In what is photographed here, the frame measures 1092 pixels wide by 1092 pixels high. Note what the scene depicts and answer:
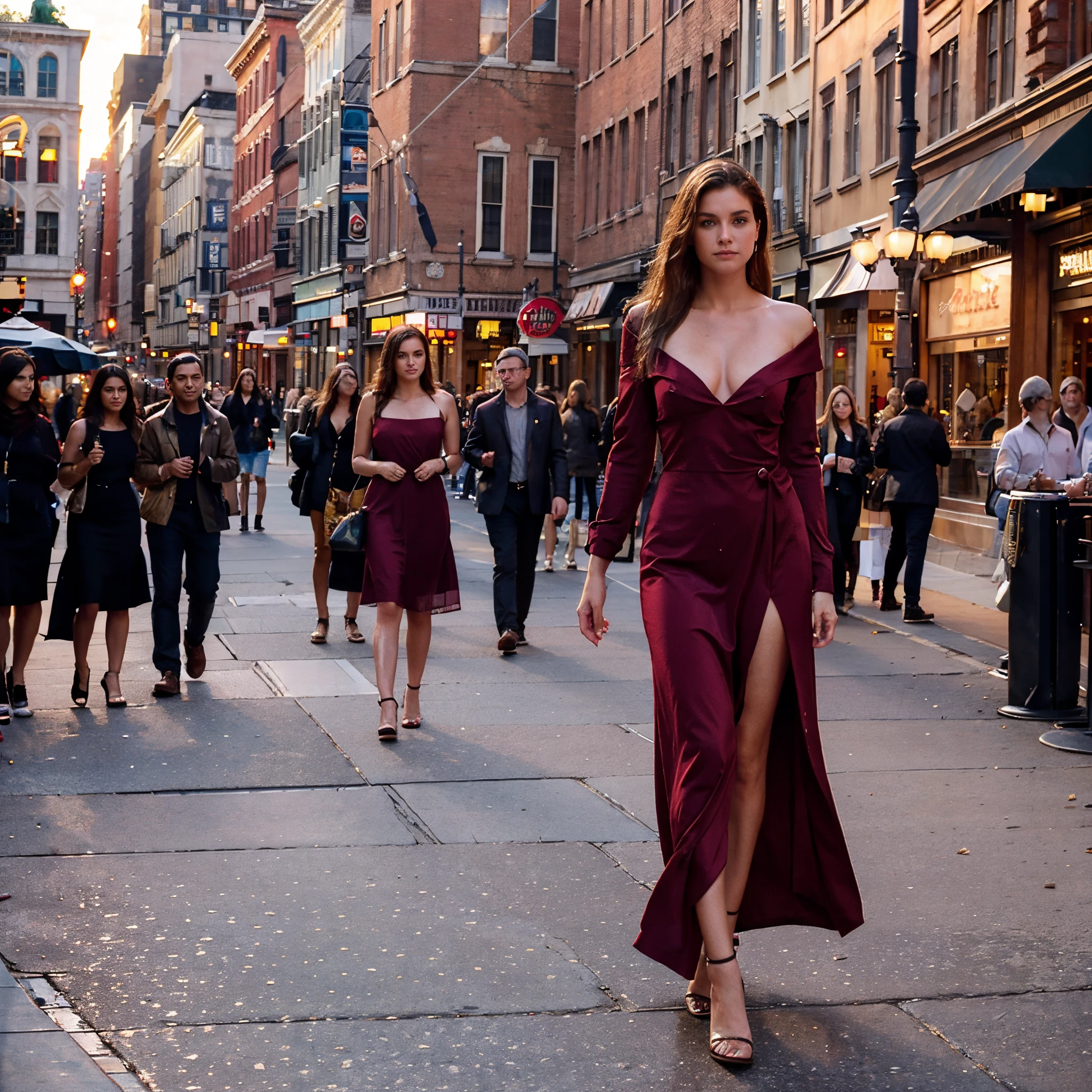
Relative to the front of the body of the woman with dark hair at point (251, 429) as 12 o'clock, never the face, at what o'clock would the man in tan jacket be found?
The man in tan jacket is roughly at 12 o'clock from the woman with dark hair.

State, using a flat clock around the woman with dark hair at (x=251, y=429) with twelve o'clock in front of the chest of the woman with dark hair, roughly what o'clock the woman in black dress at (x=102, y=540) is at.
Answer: The woman in black dress is roughly at 12 o'clock from the woman with dark hair.

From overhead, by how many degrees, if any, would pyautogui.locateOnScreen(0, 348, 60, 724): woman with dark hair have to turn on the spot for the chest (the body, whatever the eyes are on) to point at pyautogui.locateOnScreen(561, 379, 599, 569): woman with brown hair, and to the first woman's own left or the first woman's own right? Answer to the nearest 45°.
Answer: approximately 90° to the first woman's own left

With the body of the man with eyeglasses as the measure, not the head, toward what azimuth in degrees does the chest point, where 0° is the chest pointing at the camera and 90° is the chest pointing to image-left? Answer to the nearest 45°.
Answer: approximately 0°

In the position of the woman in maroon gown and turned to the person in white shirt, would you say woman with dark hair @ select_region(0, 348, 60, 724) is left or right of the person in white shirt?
left

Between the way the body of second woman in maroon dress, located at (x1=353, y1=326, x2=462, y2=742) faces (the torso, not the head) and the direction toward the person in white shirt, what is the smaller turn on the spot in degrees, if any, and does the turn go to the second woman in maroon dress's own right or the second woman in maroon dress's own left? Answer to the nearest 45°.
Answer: approximately 135° to the second woman in maroon dress's own left

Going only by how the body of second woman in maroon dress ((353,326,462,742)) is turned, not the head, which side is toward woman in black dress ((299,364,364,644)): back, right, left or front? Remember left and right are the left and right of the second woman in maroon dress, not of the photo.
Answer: back
